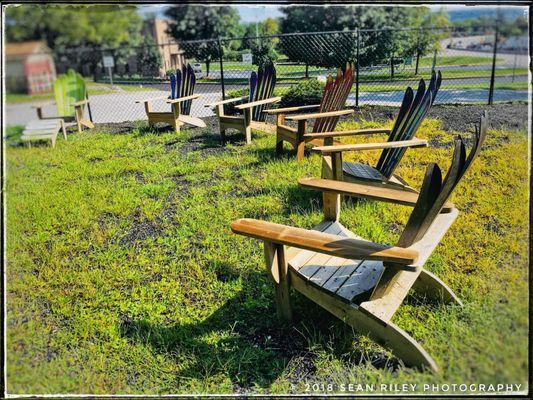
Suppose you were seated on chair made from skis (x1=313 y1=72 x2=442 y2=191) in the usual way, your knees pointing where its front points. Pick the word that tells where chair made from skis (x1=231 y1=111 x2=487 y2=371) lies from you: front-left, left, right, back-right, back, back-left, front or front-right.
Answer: left

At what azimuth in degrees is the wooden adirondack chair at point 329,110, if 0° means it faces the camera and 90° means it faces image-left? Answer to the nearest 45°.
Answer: approximately 45°

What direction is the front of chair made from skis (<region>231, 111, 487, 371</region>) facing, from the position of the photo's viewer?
facing away from the viewer and to the left of the viewer

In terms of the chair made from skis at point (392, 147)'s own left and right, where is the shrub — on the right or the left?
on its right

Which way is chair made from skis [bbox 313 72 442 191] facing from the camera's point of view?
to the viewer's left
